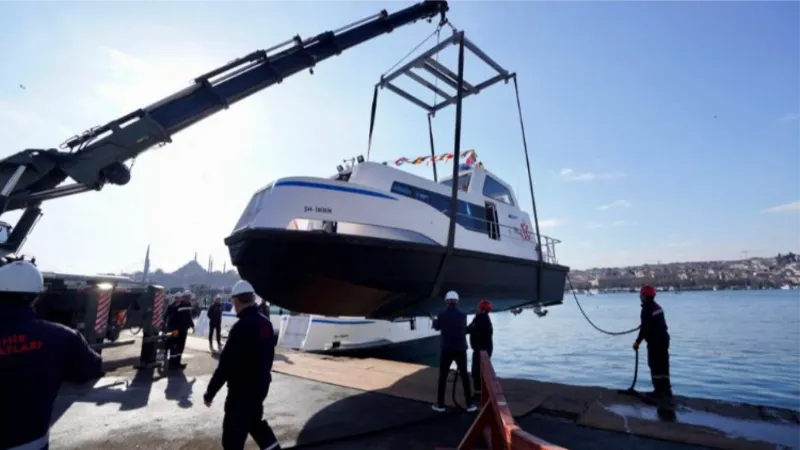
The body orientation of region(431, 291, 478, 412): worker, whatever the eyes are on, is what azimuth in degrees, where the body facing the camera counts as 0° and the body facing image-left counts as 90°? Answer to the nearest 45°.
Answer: approximately 180°

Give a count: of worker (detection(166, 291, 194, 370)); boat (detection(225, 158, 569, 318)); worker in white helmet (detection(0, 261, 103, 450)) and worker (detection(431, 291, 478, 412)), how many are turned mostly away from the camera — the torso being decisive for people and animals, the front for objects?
2

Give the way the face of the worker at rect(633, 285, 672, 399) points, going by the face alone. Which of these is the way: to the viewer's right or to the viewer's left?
to the viewer's left

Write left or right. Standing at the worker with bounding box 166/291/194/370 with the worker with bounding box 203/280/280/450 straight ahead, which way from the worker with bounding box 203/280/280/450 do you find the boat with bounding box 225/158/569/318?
left

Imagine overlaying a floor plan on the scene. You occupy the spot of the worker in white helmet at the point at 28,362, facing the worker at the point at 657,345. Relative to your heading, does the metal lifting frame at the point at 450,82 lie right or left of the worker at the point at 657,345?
left

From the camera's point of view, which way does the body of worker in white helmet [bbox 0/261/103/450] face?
away from the camera
